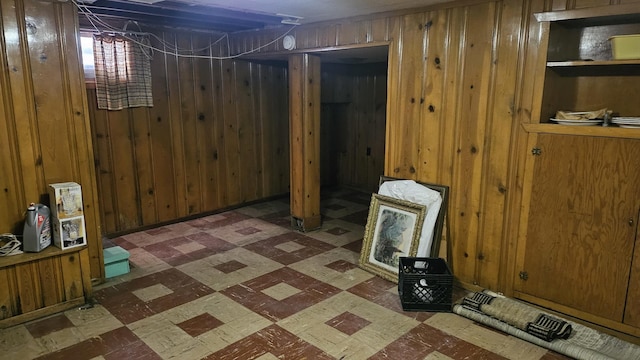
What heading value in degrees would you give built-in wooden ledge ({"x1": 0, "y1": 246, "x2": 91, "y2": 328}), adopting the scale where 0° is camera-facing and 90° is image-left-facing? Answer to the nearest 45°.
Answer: approximately 315°

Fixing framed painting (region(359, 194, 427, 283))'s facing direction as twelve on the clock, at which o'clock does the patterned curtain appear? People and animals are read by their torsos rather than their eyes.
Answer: The patterned curtain is roughly at 2 o'clock from the framed painting.

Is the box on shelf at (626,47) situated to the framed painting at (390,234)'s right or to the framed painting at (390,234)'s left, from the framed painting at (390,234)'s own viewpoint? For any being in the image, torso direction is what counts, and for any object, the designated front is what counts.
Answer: on its left
